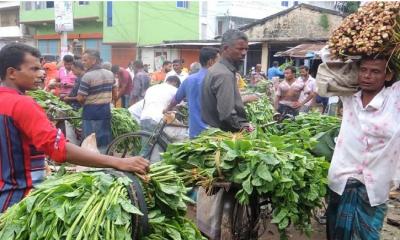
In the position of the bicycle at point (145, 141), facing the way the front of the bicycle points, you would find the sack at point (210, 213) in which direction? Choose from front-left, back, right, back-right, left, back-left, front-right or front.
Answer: left

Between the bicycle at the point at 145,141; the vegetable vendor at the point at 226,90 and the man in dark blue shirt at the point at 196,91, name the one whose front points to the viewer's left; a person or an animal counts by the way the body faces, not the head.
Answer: the bicycle

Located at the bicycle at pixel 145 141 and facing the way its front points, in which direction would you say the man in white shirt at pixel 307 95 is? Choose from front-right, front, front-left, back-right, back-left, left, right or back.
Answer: back-right

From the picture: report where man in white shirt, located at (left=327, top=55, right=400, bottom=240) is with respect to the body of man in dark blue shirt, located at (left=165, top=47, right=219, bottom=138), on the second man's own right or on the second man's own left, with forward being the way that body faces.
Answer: on the second man's own right

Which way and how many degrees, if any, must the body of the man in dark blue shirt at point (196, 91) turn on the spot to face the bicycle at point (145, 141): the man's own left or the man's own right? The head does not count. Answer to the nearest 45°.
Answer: approximately 90° to the man's own left

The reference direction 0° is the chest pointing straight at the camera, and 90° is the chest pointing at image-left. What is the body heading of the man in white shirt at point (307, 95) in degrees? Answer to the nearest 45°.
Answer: approximately 45°

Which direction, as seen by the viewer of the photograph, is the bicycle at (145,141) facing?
facing to the left of the viewer

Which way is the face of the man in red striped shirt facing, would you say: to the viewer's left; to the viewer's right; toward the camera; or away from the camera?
to the viewer's right
